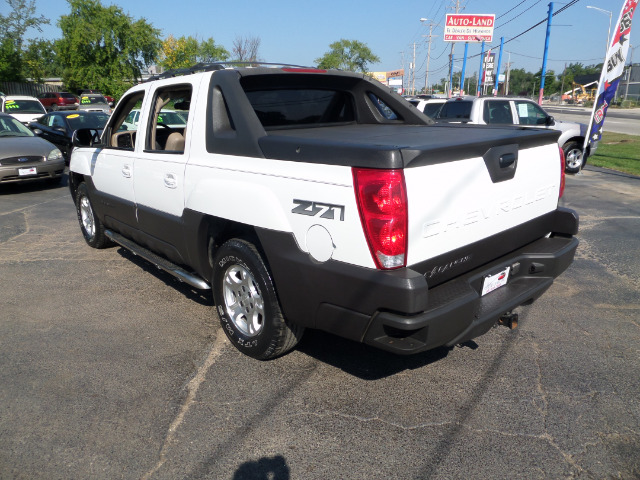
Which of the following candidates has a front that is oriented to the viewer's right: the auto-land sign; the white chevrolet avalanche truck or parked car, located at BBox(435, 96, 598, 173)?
the parked car

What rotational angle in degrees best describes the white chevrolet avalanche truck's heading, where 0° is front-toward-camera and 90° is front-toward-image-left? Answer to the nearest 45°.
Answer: approximately 135°

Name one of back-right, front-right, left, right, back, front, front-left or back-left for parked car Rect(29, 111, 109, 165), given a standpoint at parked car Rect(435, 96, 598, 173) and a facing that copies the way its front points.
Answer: back

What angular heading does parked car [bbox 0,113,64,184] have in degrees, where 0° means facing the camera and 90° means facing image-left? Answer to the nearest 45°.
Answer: approximately 315°

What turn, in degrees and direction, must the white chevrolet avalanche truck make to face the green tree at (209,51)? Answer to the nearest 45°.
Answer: approximately 45° to its right

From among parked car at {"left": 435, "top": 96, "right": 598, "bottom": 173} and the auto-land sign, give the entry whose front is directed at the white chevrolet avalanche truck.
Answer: the auto-land sign

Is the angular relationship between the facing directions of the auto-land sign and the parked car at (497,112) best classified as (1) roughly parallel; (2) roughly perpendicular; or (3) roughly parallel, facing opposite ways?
roughly perpendicular

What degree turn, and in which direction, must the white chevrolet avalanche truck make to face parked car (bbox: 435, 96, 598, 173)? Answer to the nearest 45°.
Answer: approximately 90° to its right

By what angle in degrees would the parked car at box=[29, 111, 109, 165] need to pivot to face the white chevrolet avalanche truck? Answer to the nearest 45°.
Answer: approximately 45° to its right
